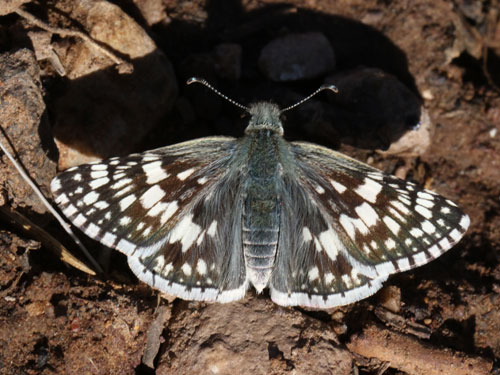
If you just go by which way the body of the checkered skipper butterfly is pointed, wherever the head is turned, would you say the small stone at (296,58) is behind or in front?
in front

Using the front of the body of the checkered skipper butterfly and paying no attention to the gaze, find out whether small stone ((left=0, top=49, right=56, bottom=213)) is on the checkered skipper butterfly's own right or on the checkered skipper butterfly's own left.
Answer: on the checkered skipper butterfly's own left

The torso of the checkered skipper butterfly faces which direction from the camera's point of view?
away from the camera

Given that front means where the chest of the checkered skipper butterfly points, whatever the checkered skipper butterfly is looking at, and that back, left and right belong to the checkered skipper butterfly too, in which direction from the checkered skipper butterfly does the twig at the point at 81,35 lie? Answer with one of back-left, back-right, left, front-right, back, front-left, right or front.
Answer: front-left

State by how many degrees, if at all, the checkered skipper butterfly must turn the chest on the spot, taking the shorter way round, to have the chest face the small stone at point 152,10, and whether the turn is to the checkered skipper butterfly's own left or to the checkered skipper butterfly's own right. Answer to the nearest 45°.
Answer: approximately 45° to the checkered skipper butterfly's own left

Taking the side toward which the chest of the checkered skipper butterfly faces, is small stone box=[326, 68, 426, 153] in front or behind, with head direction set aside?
in front

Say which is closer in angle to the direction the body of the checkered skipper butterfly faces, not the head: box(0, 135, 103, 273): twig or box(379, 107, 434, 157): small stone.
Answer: the small stone

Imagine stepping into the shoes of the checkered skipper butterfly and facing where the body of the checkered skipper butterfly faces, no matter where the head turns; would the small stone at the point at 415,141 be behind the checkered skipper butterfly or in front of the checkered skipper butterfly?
in front

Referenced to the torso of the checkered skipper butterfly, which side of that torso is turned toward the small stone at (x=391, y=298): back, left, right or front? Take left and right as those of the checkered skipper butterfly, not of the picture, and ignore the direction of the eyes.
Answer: right

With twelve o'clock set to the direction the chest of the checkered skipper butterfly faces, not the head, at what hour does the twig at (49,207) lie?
The twig is roughly at 9 o'clock from the checkered skipper butterfly.
